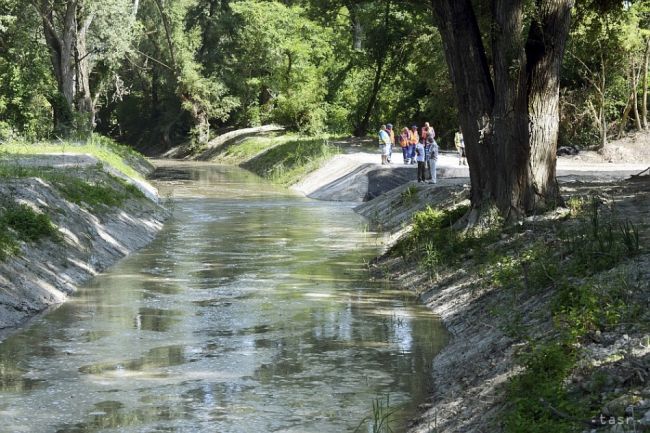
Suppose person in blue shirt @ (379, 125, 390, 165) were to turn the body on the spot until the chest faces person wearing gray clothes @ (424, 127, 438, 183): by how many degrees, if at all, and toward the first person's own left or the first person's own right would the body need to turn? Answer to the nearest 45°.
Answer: approximately 90° to the first person's own right

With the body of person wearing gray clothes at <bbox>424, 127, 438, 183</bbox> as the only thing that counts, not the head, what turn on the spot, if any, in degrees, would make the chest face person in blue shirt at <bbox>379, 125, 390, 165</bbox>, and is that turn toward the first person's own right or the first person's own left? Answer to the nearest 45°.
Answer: approximately 90° to the first person's own right

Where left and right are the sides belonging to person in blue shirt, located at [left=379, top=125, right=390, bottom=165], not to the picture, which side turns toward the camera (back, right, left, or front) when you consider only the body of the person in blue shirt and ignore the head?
right

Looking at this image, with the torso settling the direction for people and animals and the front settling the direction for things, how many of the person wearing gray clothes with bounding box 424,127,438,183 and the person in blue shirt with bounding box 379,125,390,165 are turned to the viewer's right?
1

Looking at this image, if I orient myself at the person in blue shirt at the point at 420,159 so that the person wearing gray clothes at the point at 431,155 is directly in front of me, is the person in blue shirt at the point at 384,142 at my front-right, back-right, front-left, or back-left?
back-left

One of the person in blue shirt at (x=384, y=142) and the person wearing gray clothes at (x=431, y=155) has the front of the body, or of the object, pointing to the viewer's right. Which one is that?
the person in blue shirt
